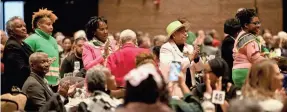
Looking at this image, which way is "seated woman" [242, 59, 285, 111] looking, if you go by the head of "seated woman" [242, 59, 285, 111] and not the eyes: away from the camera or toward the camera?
away from the camera

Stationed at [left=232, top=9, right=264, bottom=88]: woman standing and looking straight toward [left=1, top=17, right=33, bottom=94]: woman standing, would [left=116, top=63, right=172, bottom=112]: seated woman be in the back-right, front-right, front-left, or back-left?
front-left

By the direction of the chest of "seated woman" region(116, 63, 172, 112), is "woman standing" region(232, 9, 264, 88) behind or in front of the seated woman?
in front

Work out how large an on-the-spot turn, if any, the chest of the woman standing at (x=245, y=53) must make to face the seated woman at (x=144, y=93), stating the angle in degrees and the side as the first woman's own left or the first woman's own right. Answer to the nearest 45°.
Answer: approximately 90° to the first woman's own right

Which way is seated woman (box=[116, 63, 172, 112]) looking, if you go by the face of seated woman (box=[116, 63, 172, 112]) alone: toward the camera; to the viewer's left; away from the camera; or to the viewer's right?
away from the camera

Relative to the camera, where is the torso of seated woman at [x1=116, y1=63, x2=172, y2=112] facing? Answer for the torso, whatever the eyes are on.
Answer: away from the camera

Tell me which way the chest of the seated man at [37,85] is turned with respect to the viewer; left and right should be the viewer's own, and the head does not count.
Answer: facing the viewer and to the right of the viewer

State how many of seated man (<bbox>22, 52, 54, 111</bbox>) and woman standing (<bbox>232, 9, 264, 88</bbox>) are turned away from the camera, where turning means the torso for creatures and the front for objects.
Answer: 0

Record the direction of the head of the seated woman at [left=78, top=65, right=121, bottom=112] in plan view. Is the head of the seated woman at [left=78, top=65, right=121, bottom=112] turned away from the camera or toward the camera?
away from the camera

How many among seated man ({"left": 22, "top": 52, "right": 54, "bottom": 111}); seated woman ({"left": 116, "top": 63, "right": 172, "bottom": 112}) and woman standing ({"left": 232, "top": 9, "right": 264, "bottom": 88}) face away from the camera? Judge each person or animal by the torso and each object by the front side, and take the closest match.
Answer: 1

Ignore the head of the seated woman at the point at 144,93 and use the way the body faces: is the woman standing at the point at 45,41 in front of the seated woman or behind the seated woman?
in front
